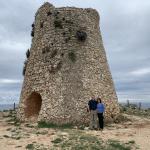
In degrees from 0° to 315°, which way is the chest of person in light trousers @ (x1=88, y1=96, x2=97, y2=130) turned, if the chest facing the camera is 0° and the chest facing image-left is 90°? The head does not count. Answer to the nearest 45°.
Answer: approximately 0°

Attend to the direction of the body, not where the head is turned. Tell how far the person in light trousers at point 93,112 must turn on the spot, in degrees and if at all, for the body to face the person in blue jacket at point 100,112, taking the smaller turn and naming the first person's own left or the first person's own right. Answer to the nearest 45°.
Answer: approximately 90° to the first person's own left

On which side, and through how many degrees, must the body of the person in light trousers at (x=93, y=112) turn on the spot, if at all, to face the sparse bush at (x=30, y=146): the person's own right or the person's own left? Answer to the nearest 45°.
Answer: approximately 45° to the person's own right
